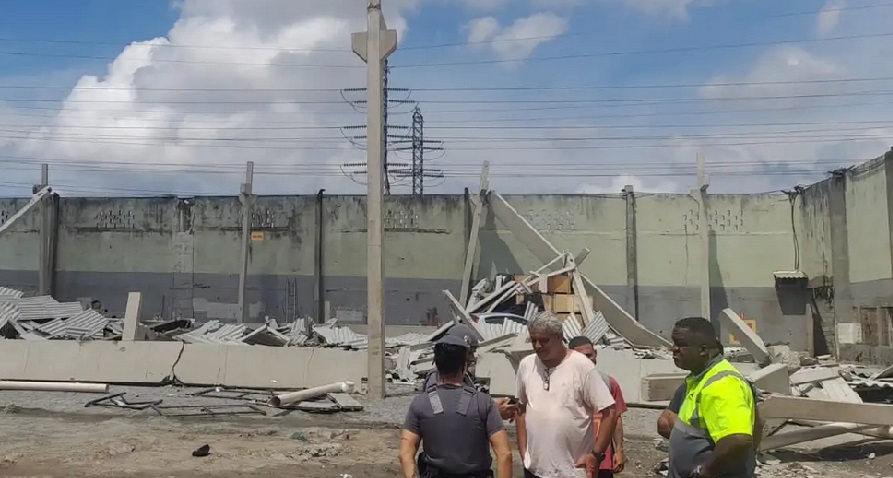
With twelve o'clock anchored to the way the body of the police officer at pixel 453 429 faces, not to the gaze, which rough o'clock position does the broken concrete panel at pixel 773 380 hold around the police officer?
The broken concrete panel is roughly at 1 o'clock from the police officer.

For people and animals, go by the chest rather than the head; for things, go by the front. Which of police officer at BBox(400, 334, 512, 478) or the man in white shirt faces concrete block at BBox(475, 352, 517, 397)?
the police officer

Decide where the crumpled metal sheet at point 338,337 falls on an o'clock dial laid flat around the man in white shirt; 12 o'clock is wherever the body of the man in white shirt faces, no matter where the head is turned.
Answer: The crumpled metal sheet is roughly at 4 o'clock from the man in white shirt.

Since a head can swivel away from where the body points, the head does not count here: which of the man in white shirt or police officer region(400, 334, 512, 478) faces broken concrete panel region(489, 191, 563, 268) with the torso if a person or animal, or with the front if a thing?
the police officer

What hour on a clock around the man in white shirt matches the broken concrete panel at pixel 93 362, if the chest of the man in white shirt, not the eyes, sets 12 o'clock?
The broken concrete panel is roughly at 3 o'clock from the man in white shirt.

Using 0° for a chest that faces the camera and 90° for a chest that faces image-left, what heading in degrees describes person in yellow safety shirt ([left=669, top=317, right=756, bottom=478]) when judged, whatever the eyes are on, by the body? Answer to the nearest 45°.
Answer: approximately 90°

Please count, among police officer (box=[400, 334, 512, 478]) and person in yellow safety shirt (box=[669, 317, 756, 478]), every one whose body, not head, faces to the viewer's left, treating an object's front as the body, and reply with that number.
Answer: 1

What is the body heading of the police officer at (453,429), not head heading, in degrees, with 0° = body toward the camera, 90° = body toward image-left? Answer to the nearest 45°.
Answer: approximately 180°

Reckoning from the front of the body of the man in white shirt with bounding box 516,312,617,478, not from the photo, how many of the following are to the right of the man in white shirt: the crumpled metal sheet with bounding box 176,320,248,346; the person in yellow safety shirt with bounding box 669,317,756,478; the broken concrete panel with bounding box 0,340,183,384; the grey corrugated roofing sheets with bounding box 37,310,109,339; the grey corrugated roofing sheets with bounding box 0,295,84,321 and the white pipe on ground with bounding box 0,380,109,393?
5

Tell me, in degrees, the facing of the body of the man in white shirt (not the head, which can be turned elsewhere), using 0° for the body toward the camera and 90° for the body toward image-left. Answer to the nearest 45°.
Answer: approximately 45°

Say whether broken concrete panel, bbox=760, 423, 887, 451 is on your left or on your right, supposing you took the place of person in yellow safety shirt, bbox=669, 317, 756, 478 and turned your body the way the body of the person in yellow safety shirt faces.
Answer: on your right

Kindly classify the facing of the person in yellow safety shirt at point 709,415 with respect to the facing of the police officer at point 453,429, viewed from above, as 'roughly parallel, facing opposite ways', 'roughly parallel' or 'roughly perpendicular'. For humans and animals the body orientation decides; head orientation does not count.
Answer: roughly perpendicular
